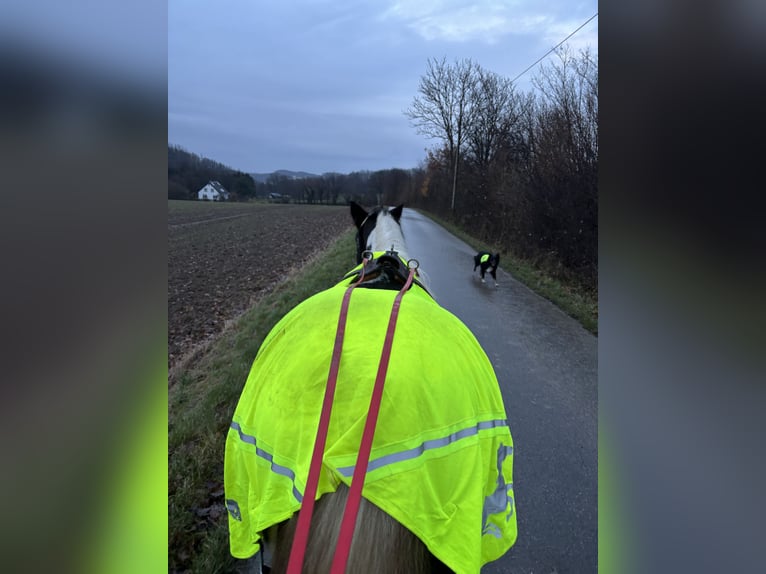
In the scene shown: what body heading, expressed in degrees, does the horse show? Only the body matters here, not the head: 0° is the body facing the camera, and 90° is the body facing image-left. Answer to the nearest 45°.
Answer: approximately 180°
